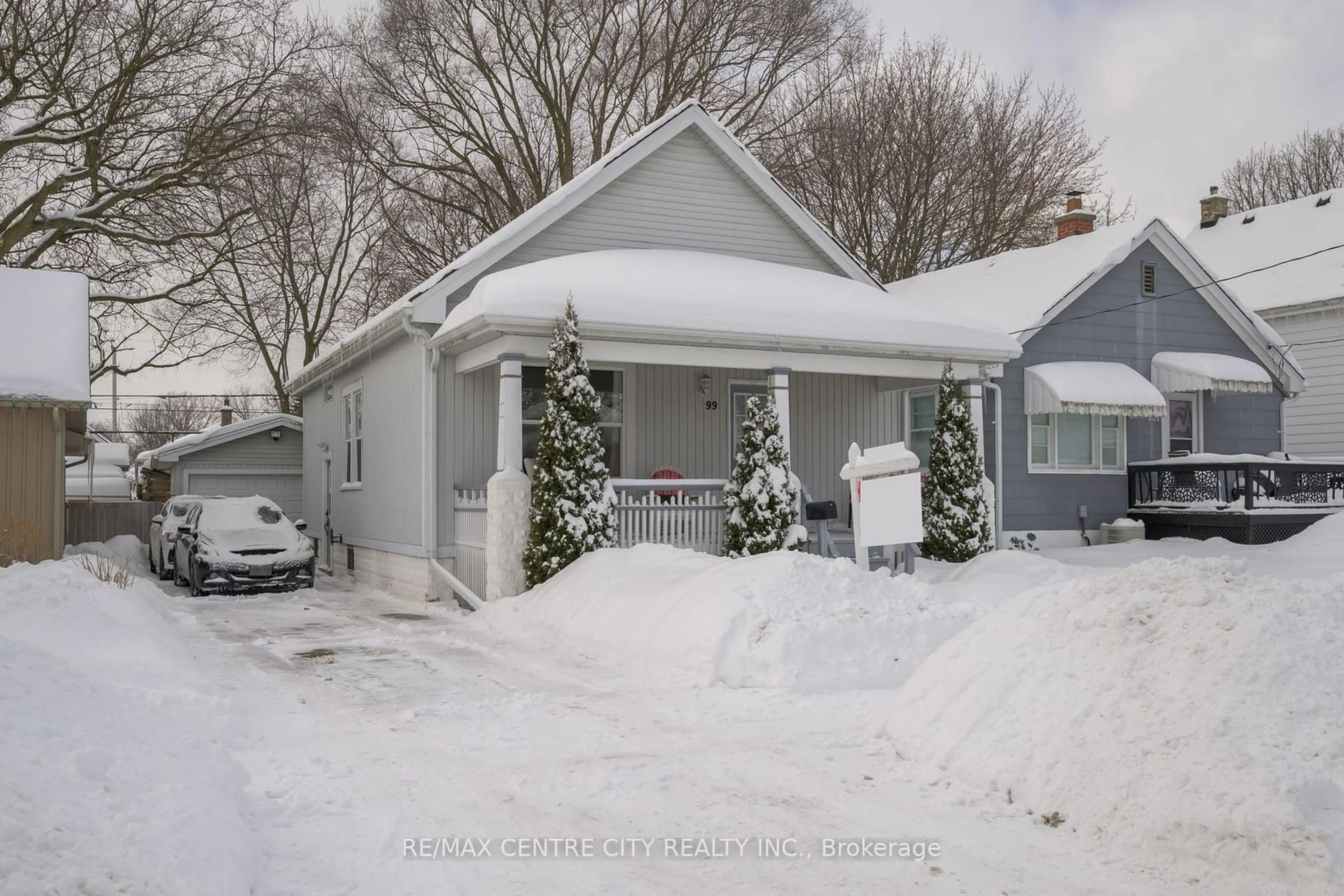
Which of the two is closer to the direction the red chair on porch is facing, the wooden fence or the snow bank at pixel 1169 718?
the snow bank

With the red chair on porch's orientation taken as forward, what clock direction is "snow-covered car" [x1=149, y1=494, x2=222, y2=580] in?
The snow-covered car is roughly at 4 o'clock from the red chair on porch.

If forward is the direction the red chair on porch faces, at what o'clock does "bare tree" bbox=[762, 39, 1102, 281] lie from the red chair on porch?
The bare tree is roughly at 7 o'clock from the red chair on porch.

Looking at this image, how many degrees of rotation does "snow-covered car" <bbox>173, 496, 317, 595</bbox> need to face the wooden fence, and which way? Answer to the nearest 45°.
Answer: approximately 180°

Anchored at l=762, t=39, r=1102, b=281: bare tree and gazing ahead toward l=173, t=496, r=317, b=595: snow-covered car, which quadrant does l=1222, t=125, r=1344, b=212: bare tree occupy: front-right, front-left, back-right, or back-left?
back-left

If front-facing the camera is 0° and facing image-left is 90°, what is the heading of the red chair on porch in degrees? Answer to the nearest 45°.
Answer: approximately 0°

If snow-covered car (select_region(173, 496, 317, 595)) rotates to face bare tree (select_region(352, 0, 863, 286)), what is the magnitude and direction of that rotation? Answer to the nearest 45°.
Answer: approximately 135° to its left

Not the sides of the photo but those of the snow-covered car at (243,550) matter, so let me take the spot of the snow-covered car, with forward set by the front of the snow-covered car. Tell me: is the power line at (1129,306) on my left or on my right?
on my left

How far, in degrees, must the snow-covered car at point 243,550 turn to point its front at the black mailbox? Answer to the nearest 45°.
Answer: approximately 45° to its left

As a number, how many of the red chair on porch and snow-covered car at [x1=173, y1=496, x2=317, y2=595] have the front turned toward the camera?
2

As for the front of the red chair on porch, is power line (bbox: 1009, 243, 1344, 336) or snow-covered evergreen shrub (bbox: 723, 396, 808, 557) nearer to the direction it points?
the snow-covered evergreen shrub

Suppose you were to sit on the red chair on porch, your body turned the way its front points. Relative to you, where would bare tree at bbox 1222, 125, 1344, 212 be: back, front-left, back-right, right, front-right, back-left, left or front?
back-left
